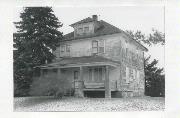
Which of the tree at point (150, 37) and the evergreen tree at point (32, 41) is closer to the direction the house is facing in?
the evergreen tree

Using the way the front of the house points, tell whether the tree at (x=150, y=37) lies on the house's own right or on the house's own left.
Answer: on the house's own left

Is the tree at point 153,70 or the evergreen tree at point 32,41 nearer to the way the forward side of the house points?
the evergreen tree

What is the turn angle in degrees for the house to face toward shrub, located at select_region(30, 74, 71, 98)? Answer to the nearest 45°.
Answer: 0° — it already faces it

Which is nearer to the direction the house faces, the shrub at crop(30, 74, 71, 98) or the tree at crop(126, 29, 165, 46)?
the shrub

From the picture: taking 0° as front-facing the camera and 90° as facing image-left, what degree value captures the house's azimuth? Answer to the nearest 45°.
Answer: approximately 45°
